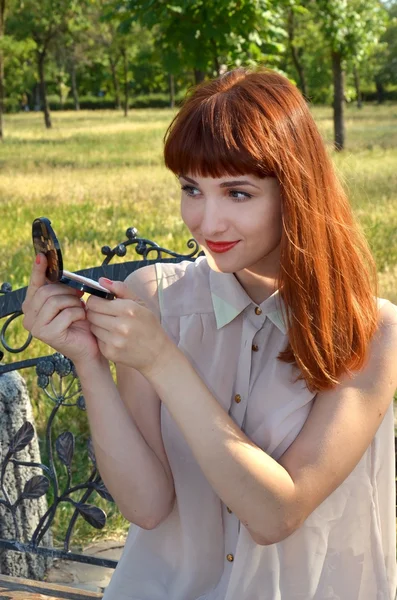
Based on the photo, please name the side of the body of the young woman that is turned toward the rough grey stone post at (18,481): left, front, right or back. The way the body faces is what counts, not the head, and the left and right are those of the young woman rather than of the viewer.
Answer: right

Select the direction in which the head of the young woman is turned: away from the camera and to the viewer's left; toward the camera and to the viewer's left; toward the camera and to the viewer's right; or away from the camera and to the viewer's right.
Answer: toward the camera and to the viewer's left

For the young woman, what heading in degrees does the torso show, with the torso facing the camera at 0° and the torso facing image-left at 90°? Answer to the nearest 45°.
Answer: approximately 45°
